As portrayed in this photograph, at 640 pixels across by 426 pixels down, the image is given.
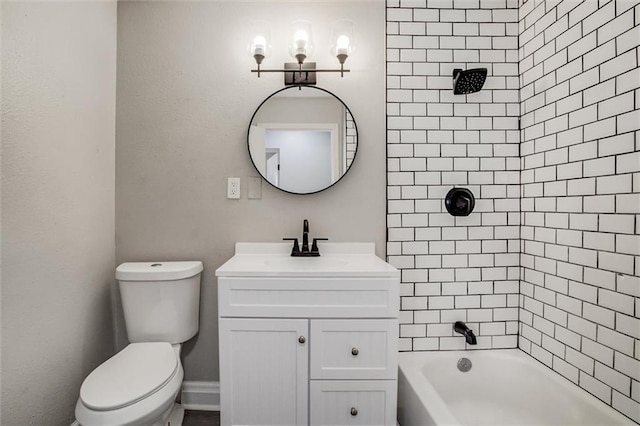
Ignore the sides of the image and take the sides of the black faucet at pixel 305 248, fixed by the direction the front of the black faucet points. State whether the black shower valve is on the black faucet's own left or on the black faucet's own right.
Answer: on the black faucet's own left

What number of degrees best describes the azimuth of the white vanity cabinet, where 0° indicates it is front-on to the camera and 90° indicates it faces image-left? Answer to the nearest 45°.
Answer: approximately 0°

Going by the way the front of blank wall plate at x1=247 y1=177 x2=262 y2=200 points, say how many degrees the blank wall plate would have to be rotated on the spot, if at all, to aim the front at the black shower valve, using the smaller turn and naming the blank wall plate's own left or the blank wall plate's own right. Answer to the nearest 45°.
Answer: approximately 90° to the blank wall plate's own left

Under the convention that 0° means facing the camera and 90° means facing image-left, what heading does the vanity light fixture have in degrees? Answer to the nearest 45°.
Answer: approximately 0°

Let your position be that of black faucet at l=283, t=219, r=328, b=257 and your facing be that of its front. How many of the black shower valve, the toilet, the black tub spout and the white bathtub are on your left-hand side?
3

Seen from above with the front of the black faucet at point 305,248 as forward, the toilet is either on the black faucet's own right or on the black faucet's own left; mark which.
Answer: on the black faucet's own right
